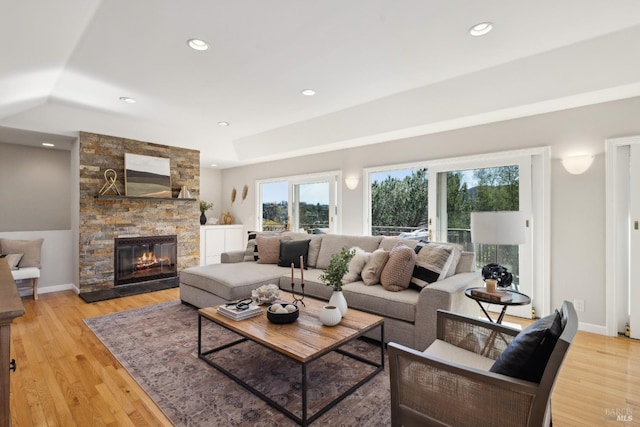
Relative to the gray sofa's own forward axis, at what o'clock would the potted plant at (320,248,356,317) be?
The potted plant is roughly at 11 o'clock from the gray sofa.

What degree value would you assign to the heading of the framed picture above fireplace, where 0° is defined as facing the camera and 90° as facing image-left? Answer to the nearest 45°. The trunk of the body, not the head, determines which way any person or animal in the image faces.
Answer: approximately 315°

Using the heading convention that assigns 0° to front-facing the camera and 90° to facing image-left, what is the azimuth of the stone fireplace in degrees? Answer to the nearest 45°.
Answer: approximately 315°

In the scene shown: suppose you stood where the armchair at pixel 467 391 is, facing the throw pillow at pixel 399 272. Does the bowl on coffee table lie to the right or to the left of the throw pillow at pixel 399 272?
left
